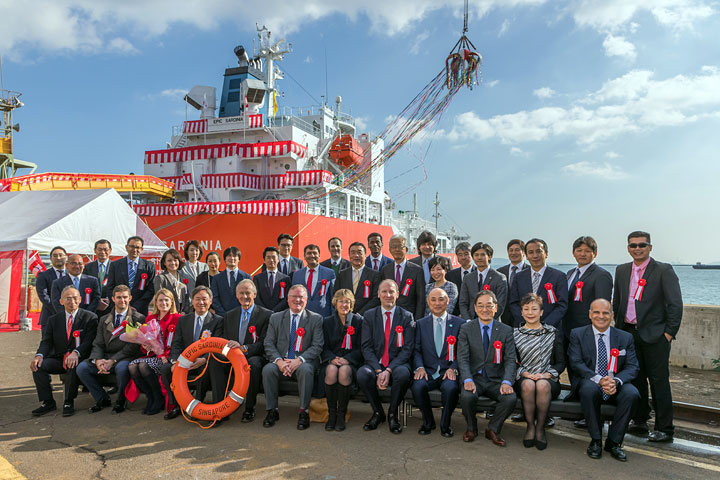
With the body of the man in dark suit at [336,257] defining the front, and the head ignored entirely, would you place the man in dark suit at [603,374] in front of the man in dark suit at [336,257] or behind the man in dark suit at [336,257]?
in front

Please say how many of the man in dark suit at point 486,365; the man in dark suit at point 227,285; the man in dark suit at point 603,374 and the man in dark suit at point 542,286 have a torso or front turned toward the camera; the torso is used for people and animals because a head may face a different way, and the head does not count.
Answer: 4

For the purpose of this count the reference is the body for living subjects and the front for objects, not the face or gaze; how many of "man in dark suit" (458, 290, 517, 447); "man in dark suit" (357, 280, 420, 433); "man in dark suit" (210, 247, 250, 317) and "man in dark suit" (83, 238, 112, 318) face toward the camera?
4

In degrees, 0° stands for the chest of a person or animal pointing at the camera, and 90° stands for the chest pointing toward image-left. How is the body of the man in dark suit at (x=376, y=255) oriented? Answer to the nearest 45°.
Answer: approximately 0°

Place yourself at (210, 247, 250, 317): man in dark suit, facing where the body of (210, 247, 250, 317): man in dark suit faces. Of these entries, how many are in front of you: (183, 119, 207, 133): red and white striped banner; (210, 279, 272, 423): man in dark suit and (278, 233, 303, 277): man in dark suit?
1

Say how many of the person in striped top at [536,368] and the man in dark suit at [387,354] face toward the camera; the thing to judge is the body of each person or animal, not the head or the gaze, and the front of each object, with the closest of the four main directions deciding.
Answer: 2

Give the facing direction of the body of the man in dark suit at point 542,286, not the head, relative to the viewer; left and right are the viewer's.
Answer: facing the viewer

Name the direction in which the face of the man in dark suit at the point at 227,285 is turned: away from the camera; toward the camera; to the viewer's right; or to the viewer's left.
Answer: toward the camera

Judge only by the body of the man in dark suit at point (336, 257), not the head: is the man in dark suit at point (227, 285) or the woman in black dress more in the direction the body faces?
the woman in black dress

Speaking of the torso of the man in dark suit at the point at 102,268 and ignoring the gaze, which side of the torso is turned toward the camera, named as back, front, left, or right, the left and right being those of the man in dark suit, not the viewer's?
front

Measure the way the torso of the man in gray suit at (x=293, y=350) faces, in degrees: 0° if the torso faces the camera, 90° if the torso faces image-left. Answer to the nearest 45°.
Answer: approximately 0°

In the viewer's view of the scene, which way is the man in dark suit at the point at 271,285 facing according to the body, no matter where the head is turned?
toward the camera

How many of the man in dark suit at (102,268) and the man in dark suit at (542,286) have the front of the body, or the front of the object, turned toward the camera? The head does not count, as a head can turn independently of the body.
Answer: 2
